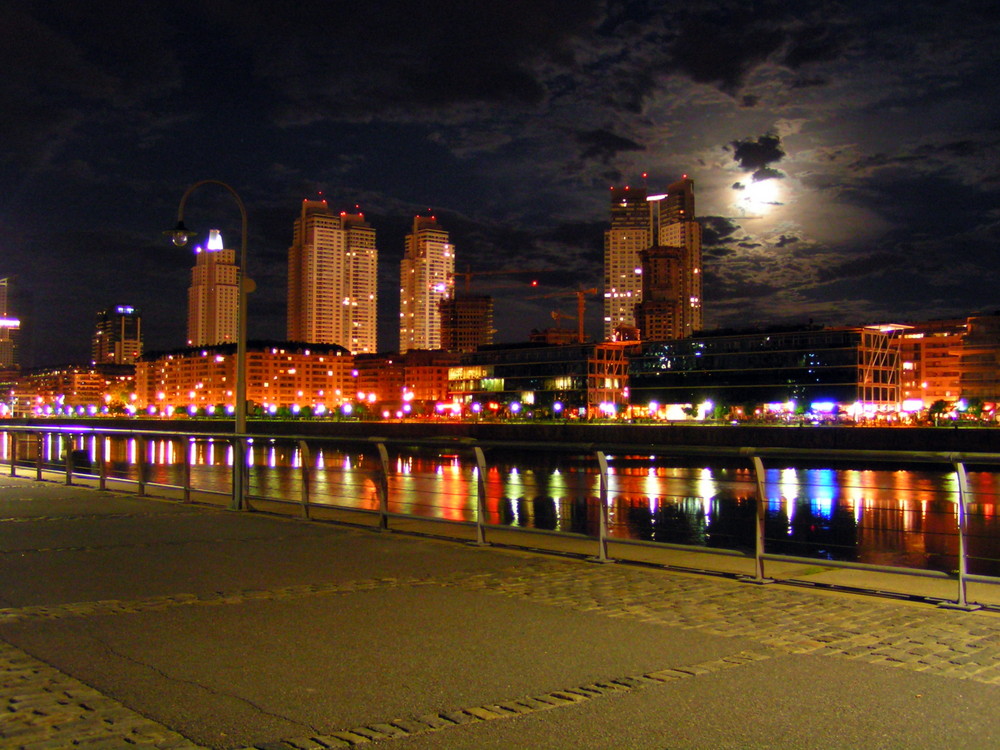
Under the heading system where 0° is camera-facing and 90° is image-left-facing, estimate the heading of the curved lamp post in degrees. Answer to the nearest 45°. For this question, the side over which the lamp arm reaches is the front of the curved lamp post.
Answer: approximately 90°
